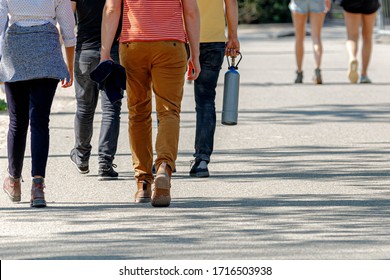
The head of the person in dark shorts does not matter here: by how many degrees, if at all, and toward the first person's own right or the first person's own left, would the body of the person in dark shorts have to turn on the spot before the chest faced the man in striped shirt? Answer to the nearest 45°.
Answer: approximately 180°

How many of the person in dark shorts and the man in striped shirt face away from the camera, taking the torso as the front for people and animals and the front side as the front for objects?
2

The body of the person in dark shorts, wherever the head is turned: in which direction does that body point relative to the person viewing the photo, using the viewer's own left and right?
facing away from the viewer

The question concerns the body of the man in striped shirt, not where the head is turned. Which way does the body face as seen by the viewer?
away from the camera

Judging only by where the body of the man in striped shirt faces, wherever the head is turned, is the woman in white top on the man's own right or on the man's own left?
on the man's own left

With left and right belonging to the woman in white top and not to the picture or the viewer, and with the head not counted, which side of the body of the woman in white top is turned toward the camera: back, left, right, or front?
back

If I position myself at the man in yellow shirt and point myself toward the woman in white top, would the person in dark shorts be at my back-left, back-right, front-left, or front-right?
back-right

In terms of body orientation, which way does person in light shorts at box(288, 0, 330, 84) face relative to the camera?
away from the camera
